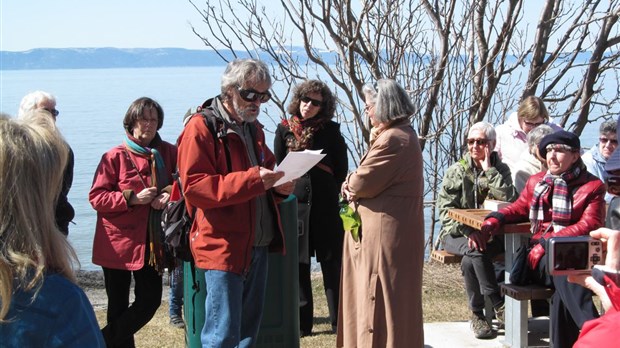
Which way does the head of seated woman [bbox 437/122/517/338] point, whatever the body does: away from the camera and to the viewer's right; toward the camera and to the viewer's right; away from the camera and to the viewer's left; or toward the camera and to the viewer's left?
toward the camera and to the viewer's left

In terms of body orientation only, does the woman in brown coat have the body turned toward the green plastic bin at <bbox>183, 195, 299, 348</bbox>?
yes

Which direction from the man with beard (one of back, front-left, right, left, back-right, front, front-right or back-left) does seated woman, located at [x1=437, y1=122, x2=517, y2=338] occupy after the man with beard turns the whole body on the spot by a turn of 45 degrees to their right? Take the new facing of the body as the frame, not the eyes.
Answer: back-left

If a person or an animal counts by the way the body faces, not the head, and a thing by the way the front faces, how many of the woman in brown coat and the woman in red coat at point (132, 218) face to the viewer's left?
1

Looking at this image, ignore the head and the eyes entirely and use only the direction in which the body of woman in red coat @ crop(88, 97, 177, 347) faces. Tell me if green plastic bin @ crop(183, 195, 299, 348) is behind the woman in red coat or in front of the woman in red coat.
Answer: in front

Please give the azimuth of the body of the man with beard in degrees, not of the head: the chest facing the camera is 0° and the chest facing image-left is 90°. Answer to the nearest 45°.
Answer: approximately 315°

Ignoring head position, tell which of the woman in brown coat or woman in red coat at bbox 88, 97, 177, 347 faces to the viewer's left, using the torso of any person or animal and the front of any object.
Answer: the woman in brown coat

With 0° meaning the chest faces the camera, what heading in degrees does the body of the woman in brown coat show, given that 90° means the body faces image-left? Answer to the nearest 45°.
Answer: approximately 90°

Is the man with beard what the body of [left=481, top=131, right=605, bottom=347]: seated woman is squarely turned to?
yes

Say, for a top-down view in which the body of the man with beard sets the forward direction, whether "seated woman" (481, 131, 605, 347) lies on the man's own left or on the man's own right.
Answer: on the man's own left
